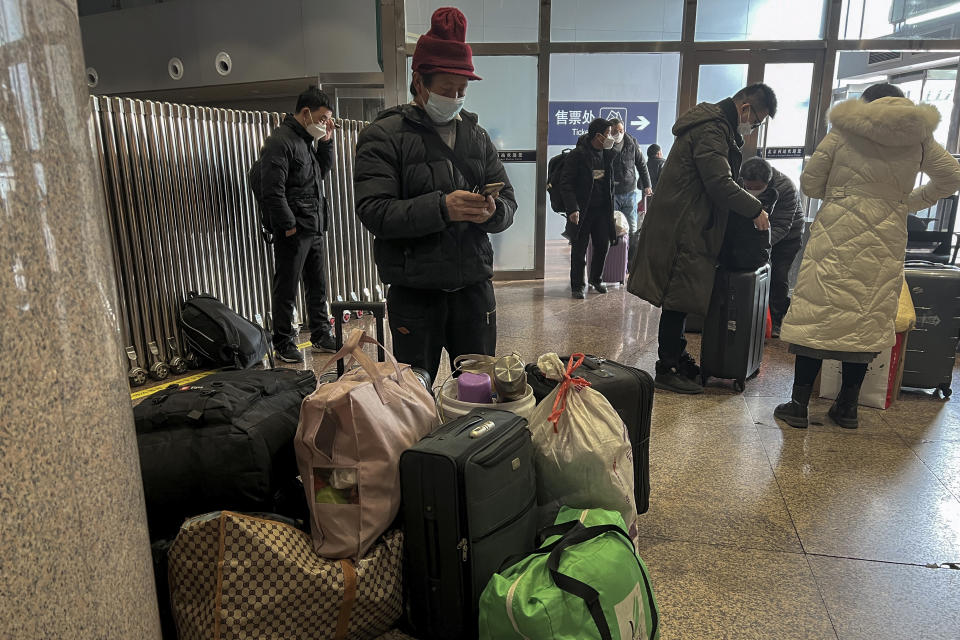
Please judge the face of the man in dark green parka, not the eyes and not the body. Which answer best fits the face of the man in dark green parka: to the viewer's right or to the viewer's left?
to the viewer's right

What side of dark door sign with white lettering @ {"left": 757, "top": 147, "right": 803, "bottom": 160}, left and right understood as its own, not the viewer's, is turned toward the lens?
front

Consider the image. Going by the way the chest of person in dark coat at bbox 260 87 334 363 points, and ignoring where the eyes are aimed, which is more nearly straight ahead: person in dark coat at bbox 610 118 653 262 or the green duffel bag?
the green duffel bag

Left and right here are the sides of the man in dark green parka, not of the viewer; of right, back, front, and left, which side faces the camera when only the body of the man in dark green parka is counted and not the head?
right

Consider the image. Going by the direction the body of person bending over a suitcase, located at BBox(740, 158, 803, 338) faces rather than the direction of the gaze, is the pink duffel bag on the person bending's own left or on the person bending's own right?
on the person bending's own left

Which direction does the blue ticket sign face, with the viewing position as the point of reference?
facing the viewer

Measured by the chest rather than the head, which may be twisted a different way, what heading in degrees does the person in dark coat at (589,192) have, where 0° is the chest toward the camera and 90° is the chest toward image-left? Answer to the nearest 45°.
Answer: approximately 315°

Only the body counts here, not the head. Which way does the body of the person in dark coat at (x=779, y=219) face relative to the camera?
to the viewer's left

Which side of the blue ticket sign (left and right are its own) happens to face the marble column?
front

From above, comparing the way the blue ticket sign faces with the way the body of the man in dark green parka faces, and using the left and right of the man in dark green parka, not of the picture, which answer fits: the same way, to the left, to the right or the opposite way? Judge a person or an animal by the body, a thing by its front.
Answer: to the right

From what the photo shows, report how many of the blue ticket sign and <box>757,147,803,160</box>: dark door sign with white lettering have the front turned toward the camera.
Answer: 2

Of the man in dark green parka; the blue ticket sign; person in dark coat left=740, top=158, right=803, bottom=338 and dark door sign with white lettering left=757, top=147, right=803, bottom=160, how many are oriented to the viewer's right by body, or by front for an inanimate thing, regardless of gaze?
1

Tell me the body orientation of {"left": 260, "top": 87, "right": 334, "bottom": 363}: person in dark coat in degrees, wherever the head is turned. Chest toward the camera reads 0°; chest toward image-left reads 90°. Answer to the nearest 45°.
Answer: approximately 315°

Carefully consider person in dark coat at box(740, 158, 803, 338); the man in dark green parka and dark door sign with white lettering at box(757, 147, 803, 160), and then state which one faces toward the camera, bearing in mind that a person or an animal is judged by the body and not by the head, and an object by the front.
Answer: the dark door sign with white lettering

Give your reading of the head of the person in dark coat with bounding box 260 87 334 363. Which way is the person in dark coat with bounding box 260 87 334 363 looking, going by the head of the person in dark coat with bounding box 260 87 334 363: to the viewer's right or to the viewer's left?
to the viewer's right
